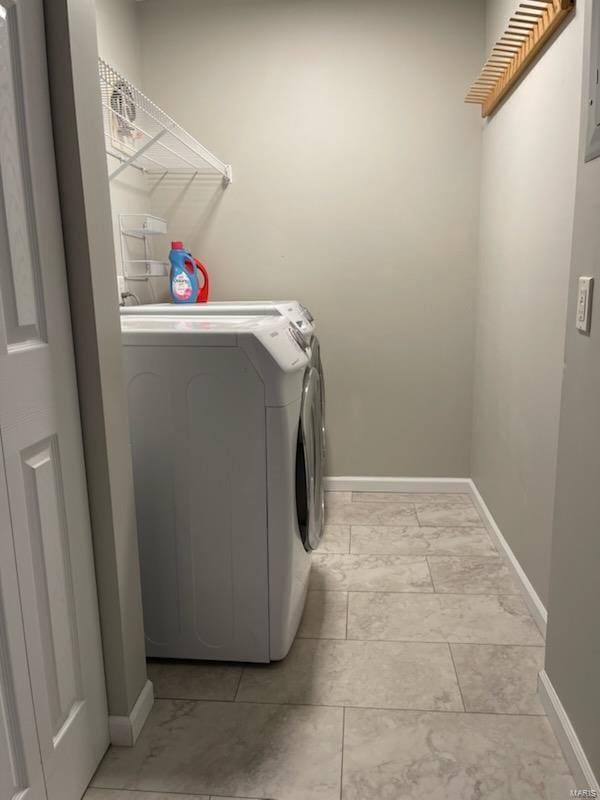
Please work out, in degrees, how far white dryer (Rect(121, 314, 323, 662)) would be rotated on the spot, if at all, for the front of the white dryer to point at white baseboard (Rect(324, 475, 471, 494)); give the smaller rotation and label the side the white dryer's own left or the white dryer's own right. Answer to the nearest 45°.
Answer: approximately 45° to the white dryer's own left

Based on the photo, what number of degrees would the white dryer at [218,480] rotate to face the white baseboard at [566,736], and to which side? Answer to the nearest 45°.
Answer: approximately 45° to its right

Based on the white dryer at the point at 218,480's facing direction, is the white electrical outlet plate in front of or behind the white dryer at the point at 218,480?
in front

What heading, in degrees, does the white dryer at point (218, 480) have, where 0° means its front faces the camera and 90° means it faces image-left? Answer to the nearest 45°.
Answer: approximately 270°

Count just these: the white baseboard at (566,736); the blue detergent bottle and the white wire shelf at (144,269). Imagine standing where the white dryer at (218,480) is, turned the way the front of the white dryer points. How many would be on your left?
2

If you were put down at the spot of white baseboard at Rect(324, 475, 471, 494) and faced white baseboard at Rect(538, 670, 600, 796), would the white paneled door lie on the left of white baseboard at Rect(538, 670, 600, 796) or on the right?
right

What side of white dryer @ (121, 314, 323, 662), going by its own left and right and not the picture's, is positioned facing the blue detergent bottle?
left

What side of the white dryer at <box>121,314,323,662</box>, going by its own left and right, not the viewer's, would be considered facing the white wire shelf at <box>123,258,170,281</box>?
left

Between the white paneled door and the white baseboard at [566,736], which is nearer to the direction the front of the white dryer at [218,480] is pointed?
the white baseboard
